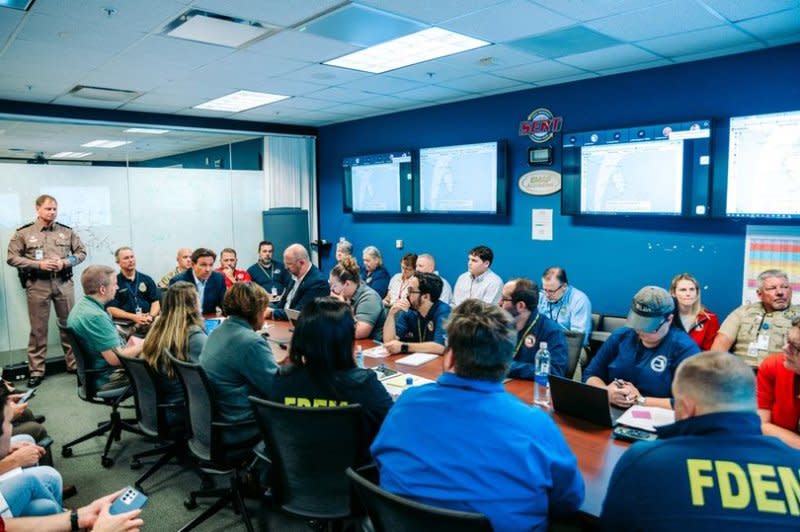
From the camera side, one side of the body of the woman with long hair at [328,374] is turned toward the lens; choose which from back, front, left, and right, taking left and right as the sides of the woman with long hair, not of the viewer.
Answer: back

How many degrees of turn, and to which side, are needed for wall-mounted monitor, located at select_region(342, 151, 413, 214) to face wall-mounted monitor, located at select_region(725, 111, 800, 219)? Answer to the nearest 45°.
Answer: approximately 90° to its left

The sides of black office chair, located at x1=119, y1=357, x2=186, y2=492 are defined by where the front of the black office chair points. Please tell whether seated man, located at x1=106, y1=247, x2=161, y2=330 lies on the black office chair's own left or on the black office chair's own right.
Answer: on the black office chair's own left

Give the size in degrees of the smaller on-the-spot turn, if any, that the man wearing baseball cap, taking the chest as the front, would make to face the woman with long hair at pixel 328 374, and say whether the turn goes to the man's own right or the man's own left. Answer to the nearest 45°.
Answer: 0° — they already face them

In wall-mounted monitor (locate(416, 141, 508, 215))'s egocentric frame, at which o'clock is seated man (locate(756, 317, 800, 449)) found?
The seated man is roughly at 10 o'clock from the wall-mounted monitor.

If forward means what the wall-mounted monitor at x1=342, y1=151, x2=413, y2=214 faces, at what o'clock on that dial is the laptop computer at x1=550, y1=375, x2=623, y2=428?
The laptop computer is roughly at 10 o'clock from the wall-mounted monitor.

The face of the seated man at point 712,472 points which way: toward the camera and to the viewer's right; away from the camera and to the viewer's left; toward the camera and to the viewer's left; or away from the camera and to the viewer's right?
away from the camera and to the viewer's left

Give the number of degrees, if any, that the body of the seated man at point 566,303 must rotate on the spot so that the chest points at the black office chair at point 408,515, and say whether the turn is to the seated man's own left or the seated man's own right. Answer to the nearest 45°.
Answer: approximately 45° to the seated man's own left

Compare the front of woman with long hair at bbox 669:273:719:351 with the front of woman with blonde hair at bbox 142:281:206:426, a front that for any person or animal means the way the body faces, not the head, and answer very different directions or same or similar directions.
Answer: very different directions

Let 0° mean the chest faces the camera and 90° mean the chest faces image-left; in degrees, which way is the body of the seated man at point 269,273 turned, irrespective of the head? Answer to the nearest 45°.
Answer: approximately 0°

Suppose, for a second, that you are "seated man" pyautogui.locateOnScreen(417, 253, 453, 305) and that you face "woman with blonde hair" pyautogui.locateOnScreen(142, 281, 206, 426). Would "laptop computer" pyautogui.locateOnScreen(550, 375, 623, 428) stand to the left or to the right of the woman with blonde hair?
left

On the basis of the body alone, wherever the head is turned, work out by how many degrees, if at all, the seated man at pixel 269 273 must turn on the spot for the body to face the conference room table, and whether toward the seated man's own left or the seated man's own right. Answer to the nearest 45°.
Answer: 0° — they already face it

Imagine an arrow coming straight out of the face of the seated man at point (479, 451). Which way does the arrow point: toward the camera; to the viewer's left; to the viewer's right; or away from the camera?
away from the camera
